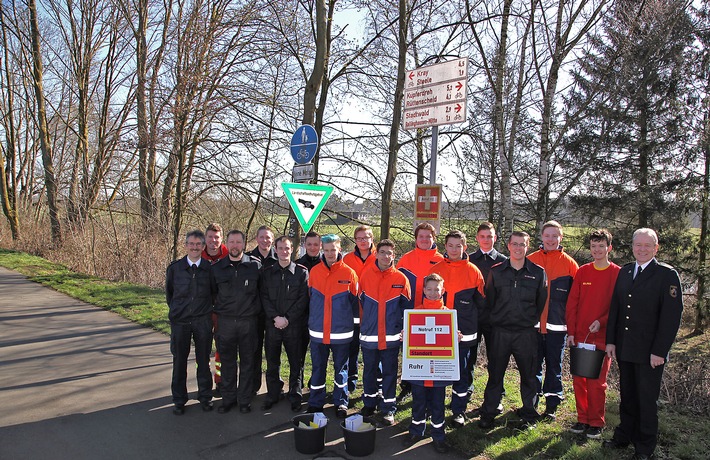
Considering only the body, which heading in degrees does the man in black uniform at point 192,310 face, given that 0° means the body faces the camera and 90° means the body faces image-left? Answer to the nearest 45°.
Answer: approximately 0°

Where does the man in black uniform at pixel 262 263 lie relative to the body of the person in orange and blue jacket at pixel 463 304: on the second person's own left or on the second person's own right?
on the second person's own right

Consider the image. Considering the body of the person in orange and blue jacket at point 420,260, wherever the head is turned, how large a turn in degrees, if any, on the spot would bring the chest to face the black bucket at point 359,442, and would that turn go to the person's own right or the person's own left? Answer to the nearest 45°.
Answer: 0° — they already face it

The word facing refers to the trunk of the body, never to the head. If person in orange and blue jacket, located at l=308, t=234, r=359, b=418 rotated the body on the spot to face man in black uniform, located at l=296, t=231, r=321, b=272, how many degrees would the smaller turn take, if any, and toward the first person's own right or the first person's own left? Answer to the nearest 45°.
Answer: approximately 180°

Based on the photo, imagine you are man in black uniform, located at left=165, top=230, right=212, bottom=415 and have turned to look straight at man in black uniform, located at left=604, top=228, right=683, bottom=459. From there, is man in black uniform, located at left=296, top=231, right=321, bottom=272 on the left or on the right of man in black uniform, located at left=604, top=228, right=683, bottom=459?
left

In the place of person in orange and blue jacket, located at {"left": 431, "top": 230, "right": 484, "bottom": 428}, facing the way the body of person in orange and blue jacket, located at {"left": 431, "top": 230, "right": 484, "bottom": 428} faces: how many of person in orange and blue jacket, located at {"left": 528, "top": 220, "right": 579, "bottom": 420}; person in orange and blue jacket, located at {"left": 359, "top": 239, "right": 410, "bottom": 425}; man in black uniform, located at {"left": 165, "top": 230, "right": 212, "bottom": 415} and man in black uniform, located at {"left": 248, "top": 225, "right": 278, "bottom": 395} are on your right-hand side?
3

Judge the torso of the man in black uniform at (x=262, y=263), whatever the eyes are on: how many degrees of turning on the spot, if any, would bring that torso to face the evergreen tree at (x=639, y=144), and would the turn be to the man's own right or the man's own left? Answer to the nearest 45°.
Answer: approximately 135° to the man's own left
